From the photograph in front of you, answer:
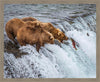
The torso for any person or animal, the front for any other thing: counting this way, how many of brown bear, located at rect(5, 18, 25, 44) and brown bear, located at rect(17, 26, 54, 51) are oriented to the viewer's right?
2

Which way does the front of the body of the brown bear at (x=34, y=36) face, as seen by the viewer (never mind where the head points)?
to the viewer's right

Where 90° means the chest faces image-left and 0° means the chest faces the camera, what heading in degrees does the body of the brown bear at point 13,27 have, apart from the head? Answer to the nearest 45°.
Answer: approximately 270°

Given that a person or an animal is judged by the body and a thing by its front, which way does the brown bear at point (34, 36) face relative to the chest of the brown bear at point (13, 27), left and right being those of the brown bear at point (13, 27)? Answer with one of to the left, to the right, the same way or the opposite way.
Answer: the same way
